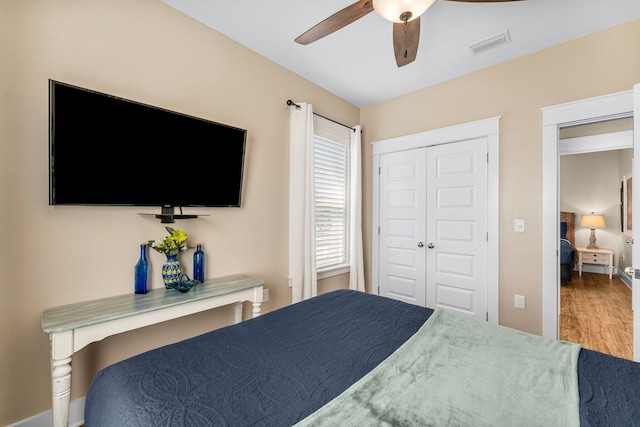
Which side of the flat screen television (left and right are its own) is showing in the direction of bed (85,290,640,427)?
front

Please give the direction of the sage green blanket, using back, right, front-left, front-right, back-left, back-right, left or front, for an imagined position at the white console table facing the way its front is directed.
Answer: front

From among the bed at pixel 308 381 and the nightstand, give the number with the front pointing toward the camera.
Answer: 1

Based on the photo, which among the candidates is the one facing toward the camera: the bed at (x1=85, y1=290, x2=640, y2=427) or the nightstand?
the nightstand

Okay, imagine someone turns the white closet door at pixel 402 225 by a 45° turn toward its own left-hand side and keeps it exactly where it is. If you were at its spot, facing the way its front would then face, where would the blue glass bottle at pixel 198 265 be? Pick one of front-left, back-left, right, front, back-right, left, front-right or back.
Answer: front-right

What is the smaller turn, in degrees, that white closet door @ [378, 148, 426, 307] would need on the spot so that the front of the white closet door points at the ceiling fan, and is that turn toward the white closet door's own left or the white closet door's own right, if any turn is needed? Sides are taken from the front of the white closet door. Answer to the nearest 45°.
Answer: approximately 45° to the white closet door's own left

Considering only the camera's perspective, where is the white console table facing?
facing the viewer and to the right of the viewer

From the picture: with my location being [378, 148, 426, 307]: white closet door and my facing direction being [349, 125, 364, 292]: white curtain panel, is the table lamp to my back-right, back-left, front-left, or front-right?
back-right

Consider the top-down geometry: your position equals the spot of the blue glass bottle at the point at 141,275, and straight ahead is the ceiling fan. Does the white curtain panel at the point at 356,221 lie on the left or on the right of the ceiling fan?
left

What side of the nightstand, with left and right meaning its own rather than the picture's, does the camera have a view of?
front

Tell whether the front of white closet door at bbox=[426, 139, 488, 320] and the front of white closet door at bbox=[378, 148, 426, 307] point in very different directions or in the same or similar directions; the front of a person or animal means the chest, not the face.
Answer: same or similar directions

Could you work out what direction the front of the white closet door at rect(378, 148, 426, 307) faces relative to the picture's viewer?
facing the viewer and to the left of the viewer

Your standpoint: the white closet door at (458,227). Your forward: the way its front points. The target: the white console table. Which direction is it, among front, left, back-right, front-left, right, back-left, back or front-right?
front

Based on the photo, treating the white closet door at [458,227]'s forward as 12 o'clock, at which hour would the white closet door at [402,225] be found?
the white closet door at [402,225] is roughly at 2 o'clock from the white closet door at [458,227].

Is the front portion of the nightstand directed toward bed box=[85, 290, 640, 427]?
yes

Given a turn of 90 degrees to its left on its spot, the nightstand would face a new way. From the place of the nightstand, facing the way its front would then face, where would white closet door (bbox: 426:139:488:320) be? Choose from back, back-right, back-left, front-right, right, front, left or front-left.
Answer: right

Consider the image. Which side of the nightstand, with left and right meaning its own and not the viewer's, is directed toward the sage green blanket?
front
